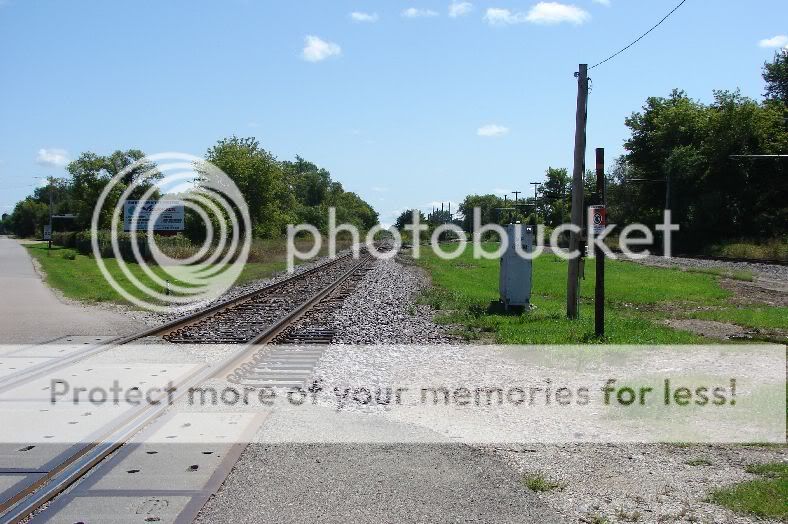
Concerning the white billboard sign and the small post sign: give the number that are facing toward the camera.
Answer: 2

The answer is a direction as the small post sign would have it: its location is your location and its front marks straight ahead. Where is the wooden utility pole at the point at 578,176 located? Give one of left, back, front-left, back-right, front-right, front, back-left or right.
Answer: back

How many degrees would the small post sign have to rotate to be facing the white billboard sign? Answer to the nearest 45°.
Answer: approximately 135° to its right

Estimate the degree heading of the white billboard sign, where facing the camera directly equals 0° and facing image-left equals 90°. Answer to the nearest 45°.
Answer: approximately 0°

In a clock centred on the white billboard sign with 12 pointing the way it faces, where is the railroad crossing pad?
The railroad crossing pad is roughly at 12 o'clock from the white billboard sign.

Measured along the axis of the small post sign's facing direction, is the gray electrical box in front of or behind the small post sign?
behind

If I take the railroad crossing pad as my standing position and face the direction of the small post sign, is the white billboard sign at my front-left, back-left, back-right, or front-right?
front-left

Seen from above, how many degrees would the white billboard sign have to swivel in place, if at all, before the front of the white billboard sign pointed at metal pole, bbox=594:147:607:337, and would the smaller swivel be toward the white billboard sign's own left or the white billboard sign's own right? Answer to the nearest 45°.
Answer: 0° — it already faces it

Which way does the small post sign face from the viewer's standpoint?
toward the camera

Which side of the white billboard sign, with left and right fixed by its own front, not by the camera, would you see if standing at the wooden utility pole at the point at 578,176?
front

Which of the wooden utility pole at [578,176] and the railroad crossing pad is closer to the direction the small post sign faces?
the railroad crossing pad

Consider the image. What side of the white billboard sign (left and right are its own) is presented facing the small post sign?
front

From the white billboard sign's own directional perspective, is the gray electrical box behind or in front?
in front
